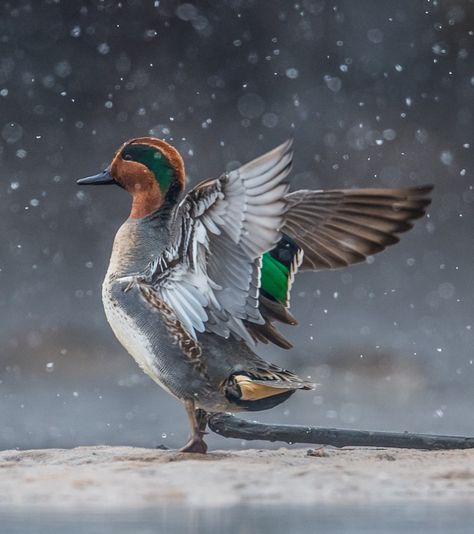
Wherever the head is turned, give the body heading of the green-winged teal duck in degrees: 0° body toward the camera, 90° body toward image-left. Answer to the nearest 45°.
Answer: approximately 90°
